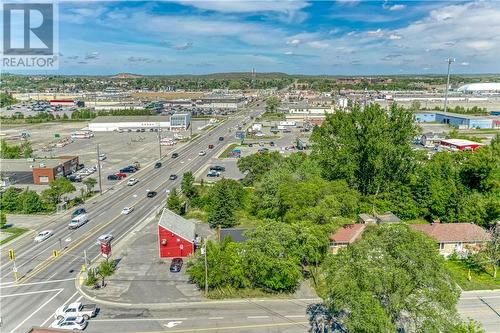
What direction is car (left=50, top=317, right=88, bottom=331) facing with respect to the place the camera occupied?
facing to the left of the viewer

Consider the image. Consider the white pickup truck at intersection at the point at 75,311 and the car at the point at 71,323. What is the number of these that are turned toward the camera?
0

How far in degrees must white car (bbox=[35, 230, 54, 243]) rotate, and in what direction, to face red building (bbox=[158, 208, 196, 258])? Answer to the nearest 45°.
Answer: approximately 90° to its left

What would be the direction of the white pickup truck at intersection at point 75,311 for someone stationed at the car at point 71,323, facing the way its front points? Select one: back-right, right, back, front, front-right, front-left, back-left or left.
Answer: right

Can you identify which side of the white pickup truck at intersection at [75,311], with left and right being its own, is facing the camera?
left

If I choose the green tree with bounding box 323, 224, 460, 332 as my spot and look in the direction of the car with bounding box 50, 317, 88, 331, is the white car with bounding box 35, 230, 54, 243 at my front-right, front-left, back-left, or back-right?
front-right

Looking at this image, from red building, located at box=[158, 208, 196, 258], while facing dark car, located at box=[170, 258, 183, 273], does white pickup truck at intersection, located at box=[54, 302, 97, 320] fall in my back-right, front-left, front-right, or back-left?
front-right

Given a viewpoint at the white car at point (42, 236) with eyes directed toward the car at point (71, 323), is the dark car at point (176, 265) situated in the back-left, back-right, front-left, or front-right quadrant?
front-left
